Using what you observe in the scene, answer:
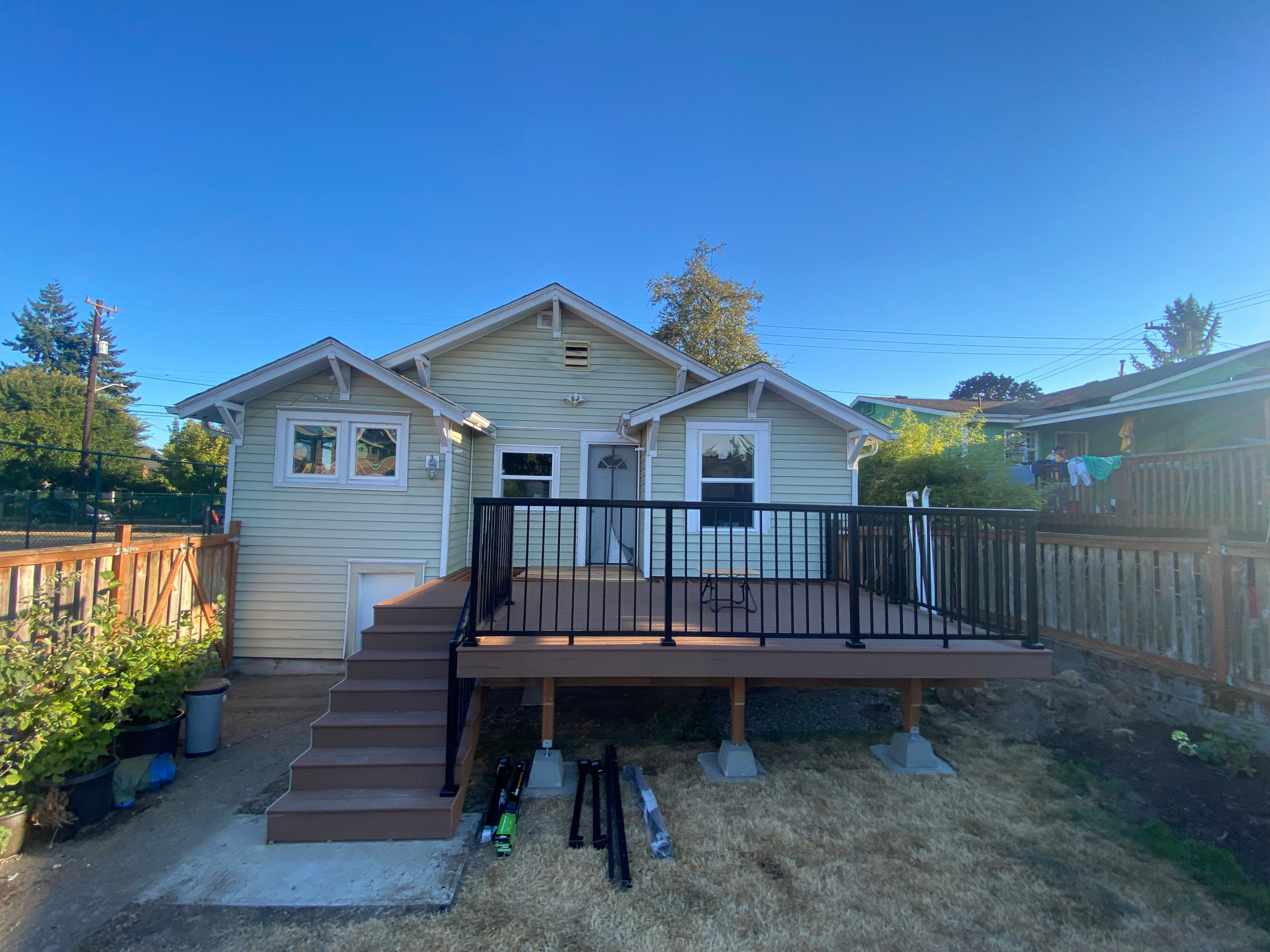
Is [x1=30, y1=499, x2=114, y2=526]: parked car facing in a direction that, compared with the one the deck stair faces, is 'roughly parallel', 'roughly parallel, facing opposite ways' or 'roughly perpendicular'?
roughly perpendicular

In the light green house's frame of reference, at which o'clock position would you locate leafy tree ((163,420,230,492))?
The leafy tree is roughly at 5 o'clock from the light green house.

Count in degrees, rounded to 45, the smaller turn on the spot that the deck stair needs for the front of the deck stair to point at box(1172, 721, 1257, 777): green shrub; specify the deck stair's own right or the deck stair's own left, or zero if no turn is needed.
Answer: approximately 90° to the deck stair's own left

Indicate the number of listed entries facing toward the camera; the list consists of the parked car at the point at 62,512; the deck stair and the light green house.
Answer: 2
